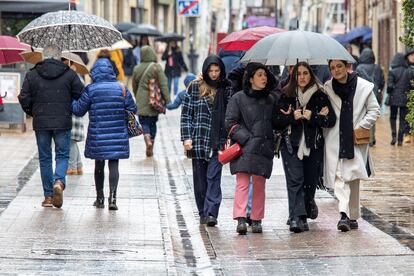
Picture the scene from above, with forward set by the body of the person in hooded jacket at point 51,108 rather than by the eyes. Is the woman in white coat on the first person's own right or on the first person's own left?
on the first person's own right

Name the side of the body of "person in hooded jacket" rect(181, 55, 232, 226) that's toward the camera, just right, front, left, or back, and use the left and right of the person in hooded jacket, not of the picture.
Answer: front

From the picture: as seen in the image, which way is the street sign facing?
toward the camera

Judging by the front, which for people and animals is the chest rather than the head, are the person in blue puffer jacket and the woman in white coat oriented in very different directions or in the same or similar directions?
very different directions

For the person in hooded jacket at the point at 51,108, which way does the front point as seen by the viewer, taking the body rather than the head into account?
away from the camera

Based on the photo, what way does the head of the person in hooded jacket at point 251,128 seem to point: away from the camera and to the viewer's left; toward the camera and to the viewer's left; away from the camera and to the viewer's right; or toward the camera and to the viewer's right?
toward the camera and to the viewer's right

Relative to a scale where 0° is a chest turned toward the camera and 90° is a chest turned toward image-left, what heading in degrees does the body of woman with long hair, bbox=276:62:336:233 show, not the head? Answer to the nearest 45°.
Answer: approximately 0°

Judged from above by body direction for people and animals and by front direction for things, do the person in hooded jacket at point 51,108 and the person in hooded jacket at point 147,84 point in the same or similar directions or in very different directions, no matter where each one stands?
same or similar directions

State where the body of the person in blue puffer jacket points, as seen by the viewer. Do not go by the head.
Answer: away from the camera

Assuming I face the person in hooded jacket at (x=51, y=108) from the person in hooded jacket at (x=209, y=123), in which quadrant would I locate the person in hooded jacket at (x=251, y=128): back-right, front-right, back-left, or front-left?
back-left

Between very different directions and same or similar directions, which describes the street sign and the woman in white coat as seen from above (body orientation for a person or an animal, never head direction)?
same or similar directions

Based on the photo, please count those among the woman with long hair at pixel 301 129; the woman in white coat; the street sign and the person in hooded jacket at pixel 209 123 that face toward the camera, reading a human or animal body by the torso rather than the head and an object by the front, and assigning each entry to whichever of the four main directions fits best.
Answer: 4

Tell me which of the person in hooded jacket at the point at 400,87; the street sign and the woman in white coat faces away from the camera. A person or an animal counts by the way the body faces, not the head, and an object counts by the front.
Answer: the person in hooded jacket

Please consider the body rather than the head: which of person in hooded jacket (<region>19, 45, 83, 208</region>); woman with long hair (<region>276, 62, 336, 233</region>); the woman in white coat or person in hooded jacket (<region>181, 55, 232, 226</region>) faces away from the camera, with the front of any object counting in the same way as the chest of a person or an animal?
person in hooded jacket (<region>19, 45, 83, 208</region>)

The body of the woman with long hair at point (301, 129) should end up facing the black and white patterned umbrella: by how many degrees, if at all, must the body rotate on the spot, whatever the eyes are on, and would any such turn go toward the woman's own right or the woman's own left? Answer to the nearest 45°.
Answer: approximately 135° to the woman's own right

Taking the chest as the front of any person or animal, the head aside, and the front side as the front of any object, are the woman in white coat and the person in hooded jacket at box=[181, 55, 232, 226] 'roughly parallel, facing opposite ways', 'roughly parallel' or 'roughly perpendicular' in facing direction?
roughly parallel

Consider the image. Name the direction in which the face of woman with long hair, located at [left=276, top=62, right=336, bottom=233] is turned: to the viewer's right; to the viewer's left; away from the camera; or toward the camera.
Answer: toward the camera
